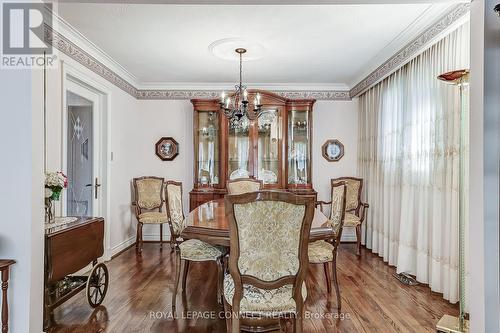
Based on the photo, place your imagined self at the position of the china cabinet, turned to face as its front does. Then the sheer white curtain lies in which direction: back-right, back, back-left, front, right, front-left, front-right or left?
front-left

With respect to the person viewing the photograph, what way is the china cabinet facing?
facing the viewer

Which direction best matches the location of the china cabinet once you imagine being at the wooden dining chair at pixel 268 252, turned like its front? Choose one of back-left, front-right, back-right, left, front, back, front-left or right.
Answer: front

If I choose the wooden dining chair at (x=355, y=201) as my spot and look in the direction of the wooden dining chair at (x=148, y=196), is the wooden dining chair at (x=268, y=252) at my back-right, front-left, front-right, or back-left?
front-left

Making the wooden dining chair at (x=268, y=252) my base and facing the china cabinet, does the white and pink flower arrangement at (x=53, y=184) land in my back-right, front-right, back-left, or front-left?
front-left

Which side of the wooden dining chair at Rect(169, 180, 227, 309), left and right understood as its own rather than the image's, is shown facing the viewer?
right

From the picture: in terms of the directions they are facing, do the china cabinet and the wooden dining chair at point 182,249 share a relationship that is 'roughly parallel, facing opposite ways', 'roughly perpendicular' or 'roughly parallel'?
roughly perpendicular

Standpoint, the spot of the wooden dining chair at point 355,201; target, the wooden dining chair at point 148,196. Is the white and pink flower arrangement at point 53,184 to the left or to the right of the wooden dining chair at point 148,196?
left

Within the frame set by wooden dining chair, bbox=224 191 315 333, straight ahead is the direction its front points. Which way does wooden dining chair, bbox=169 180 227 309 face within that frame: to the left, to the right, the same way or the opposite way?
to the right

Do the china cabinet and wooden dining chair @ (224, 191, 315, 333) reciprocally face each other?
yes

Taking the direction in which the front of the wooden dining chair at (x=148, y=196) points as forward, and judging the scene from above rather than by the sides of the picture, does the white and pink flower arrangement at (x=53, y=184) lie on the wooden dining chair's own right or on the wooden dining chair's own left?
on the wooden dining chair's own right

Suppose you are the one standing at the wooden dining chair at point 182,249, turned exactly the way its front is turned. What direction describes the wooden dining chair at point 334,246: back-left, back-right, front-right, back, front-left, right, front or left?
front

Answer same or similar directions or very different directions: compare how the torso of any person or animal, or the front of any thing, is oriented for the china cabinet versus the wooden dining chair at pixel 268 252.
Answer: very different directions

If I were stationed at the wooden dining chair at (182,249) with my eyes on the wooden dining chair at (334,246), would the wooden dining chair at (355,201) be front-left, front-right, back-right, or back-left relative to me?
front-left

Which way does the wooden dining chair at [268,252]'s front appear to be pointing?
away from the camera

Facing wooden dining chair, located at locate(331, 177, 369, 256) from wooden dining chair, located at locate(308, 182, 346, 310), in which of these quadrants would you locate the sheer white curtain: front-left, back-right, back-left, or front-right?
front-right

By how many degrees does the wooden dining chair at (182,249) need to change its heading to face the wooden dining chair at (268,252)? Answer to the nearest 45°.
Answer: approximately 45° to its right
